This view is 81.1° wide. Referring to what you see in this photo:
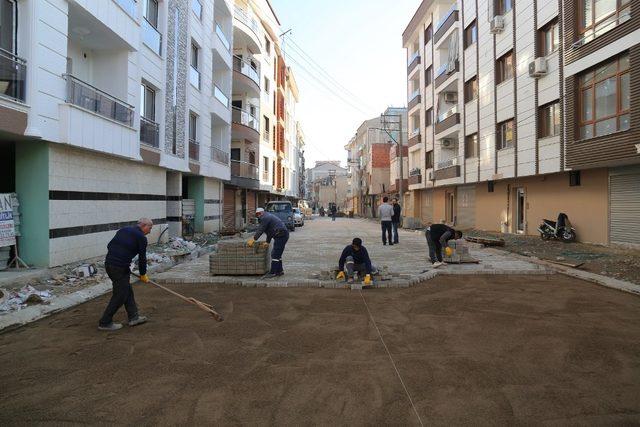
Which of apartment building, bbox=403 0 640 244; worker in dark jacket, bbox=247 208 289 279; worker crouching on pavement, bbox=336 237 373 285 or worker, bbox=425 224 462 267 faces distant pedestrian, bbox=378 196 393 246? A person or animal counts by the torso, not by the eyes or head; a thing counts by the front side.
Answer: the apartment building

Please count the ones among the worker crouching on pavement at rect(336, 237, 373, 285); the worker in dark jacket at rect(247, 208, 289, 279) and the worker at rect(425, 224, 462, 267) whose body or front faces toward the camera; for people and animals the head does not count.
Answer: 1

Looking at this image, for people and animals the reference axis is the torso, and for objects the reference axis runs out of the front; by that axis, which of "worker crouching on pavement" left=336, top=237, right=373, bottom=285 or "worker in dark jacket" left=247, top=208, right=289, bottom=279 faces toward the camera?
the worker crouching on pavement

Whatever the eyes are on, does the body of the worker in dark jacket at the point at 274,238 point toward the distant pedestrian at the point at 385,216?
no

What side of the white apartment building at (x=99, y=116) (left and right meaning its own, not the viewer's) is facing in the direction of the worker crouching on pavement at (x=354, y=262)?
front

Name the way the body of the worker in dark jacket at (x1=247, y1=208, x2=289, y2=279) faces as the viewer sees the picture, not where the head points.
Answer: to the viewer's left

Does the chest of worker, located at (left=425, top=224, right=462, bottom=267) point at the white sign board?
no

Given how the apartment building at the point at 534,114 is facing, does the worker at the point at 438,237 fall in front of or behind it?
in front

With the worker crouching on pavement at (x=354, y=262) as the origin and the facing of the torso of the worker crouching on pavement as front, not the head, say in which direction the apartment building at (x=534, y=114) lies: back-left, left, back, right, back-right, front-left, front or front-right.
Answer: back-left

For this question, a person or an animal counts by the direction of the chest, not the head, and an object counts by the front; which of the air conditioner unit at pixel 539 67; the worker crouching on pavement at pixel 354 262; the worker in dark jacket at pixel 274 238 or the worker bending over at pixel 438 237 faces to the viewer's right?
the worker bending over at pixel 438 237

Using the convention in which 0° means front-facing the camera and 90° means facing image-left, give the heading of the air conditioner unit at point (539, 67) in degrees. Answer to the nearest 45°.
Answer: approximately 45°

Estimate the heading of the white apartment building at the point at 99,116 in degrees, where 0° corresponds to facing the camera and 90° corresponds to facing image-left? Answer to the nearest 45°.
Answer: approximately 315°

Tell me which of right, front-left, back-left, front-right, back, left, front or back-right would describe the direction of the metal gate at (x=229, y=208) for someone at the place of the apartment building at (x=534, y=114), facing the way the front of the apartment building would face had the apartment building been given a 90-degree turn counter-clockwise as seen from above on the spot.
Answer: back-right

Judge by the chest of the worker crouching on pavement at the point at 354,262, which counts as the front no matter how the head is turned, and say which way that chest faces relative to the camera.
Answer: toward the camera

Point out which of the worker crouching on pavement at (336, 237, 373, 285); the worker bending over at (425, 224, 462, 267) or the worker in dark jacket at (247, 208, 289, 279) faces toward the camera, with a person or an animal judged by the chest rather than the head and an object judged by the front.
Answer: the worker crouching on pavement at (336, 237, 373, 285)

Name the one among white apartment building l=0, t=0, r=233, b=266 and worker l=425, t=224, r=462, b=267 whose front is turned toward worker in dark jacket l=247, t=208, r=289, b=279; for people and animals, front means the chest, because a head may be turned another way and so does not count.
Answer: the white apartment building
